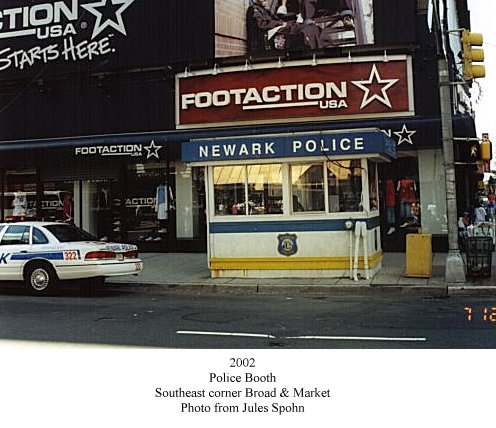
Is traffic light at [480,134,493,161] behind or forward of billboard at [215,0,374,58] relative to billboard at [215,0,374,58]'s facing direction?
forward

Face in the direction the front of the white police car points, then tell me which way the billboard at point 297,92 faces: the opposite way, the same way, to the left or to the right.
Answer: to the left

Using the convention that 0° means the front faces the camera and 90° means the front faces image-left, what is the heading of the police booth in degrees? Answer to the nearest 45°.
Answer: approximately 0°

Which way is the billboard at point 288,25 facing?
toward the camera

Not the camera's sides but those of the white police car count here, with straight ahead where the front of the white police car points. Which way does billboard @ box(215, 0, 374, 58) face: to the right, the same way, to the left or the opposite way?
to the left

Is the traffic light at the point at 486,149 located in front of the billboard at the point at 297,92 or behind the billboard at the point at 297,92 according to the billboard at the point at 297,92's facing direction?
in front

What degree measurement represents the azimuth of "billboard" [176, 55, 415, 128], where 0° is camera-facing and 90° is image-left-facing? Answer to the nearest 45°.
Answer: approximately 0°

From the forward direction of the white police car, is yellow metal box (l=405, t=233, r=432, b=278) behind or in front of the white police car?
behind

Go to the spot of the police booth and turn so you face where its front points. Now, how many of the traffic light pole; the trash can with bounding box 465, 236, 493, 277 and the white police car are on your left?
2
